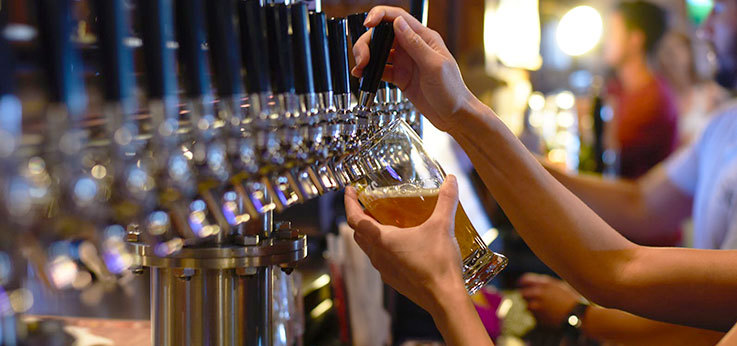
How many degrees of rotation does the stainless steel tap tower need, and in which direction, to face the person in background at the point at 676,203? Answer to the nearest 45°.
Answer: approximately 90° to its left

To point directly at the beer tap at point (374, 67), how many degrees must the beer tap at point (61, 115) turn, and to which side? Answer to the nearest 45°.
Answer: approximately 90° to its left

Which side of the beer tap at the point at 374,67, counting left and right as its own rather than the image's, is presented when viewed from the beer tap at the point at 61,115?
right
